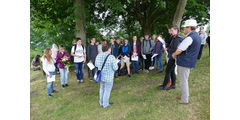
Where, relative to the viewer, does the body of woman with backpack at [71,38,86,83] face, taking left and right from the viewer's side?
facing the viewer

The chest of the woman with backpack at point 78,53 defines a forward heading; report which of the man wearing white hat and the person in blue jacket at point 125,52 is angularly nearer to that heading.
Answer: the man wearing white hat

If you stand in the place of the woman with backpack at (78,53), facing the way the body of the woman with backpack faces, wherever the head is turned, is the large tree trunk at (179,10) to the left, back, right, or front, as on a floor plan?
left

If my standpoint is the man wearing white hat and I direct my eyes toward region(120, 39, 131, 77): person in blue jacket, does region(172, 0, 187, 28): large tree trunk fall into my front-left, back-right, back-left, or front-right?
front-right

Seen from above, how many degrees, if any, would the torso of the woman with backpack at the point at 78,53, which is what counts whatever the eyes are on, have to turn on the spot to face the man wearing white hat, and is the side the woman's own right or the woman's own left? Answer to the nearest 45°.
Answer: approximately 45° to the woman's own left

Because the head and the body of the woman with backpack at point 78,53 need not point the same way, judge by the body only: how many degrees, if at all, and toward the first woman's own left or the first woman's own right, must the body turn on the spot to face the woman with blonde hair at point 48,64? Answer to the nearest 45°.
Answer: approximately 45° to the first woman's own right

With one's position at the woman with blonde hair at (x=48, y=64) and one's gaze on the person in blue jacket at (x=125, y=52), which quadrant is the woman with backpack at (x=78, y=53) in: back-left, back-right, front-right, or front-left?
front-left
